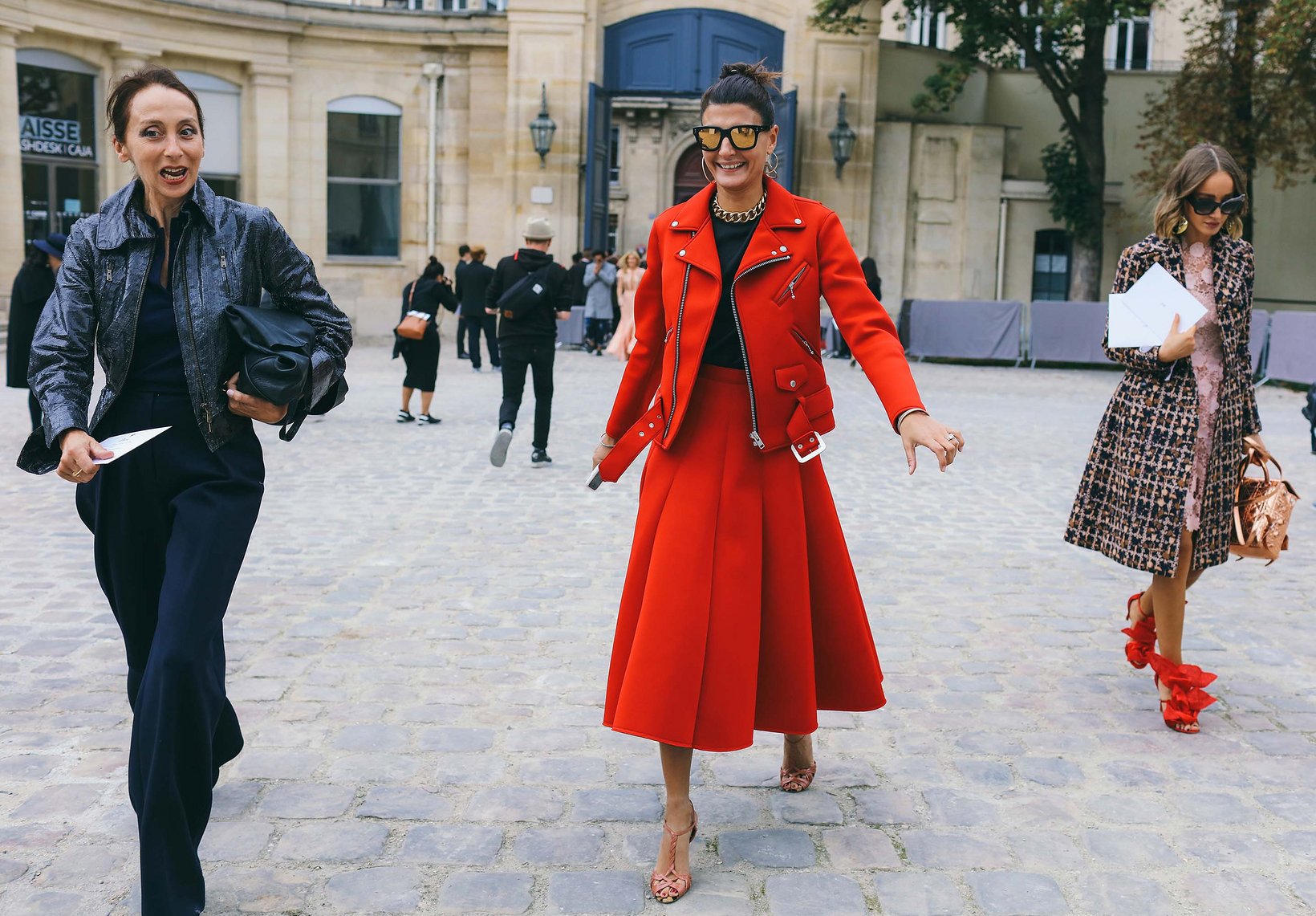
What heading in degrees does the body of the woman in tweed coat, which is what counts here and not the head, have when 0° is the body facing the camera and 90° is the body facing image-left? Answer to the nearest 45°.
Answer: approximately 315°

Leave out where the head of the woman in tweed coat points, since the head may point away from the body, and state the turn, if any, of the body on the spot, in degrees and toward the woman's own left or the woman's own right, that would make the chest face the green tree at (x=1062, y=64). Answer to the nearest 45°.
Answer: approximately 135° to the woman's own left

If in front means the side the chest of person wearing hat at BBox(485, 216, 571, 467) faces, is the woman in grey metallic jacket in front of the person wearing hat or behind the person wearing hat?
behind

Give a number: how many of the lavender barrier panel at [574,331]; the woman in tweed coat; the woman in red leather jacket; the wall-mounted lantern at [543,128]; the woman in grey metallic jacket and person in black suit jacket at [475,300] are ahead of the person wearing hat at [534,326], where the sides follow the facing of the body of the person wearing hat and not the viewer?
3

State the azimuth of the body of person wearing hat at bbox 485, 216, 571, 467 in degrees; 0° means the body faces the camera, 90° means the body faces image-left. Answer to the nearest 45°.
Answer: approximately 180°

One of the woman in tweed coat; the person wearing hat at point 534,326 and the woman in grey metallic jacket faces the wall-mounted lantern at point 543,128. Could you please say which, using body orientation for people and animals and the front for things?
the person wearing hat

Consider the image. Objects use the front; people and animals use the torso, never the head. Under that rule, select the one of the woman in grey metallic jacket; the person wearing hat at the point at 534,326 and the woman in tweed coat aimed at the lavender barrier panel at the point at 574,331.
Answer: the person wearing hat

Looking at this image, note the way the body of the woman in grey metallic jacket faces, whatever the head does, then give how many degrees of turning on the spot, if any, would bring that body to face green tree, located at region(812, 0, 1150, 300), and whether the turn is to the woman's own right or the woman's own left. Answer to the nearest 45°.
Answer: approximately 135° to the woman's own left

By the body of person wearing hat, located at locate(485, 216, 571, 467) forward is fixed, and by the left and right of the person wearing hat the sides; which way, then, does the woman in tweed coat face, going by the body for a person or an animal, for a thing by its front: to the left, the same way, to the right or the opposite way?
the opposite way

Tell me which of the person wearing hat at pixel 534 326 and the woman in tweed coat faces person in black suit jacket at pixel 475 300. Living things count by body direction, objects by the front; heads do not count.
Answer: the person wearing hat
